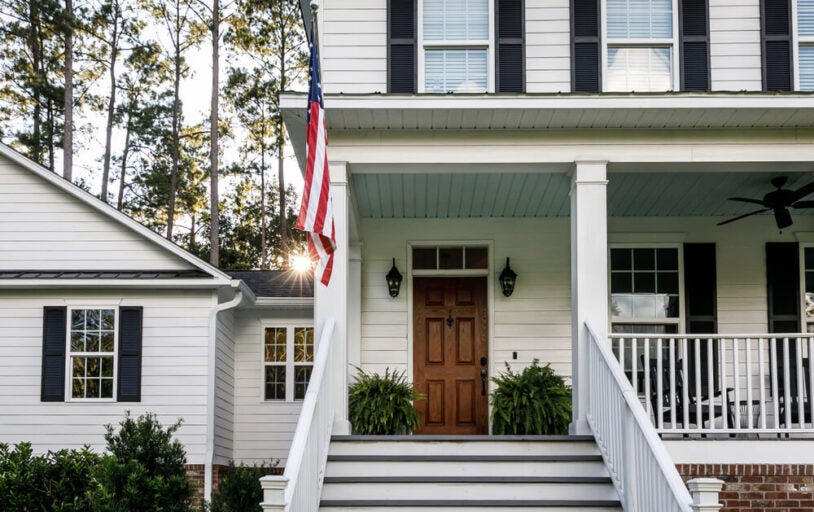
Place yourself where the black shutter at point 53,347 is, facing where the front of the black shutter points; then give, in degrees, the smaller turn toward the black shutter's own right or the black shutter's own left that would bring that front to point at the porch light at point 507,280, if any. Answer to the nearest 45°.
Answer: approximately 45° to the black shutter's own left

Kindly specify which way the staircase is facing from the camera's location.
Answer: facing the viewer

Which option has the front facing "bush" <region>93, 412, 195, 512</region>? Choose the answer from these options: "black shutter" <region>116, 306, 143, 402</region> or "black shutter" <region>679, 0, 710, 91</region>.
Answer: "black shutter" <region>116, 306, 143, 402</region>

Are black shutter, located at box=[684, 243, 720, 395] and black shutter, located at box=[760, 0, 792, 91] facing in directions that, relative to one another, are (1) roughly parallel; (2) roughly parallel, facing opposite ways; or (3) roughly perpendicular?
roughly parallel

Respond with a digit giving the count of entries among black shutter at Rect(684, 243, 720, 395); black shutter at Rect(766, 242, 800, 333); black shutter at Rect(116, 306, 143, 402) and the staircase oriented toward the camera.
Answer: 4

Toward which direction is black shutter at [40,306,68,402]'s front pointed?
toward the camera

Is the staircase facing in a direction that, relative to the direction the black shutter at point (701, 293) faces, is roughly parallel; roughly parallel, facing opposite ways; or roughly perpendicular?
roughly parallel

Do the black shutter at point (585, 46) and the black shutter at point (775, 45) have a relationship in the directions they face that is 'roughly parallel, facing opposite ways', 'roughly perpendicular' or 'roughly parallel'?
roughly parallel

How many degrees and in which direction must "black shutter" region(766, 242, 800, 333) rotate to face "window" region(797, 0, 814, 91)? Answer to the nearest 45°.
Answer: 0° — it already faces it

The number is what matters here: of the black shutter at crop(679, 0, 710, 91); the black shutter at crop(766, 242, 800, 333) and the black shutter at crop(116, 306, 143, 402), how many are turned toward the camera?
3

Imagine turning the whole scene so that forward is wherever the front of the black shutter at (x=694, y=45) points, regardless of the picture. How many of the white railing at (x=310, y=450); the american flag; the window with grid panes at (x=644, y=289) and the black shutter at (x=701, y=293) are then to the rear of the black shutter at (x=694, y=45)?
2

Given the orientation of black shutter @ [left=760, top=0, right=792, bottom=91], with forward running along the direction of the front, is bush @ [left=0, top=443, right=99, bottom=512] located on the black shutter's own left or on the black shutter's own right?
on the black shutter's own right

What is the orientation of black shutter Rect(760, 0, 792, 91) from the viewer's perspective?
toward the camera

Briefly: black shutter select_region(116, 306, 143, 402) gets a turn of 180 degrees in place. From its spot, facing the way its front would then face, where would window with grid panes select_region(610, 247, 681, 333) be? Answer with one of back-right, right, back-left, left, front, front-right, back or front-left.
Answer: back-right

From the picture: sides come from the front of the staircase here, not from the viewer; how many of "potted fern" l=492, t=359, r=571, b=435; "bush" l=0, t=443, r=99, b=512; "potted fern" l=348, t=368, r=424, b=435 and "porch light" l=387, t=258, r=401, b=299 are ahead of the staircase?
0
